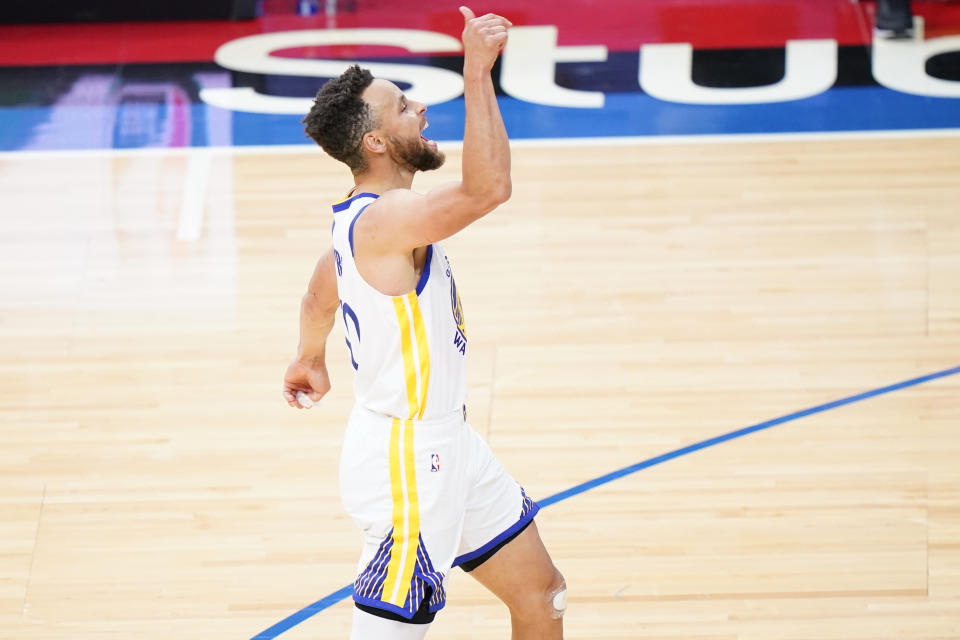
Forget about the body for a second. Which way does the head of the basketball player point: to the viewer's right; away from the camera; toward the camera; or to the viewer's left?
to the viewer's right

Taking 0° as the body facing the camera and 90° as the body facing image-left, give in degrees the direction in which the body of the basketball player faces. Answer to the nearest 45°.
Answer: approximately 270°
